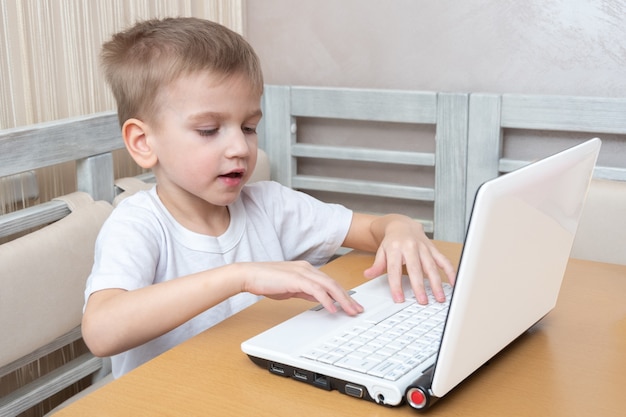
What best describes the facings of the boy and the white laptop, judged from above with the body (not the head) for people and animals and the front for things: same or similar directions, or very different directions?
very different directions

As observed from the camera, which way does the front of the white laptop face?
facing away from the viewer and to the left of the viewer

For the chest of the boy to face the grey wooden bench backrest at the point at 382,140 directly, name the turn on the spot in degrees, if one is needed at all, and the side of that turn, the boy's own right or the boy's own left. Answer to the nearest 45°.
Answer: approximately 90° to the boy's own left

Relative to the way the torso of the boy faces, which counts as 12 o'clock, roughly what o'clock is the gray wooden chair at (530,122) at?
The gray wooden chair is roughly at 9 o'clock from the boy.
